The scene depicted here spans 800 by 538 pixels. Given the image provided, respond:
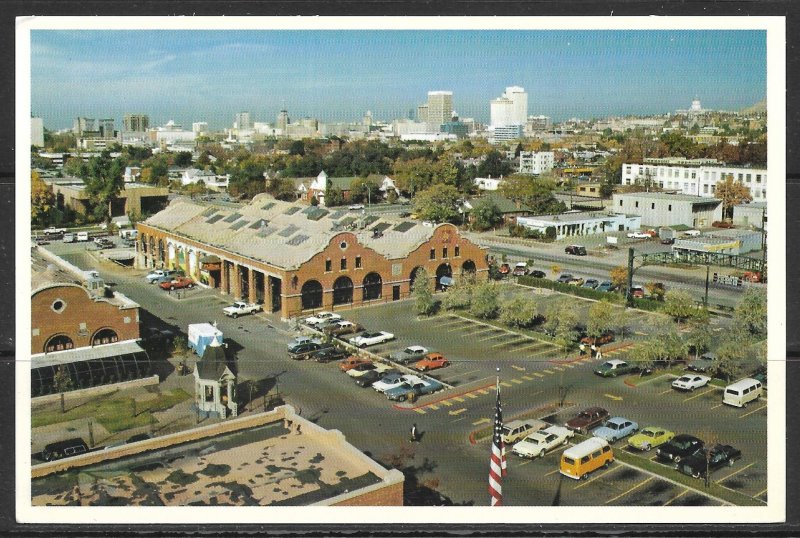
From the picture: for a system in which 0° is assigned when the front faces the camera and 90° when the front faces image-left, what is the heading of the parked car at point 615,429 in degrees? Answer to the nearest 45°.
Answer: approximately 45°

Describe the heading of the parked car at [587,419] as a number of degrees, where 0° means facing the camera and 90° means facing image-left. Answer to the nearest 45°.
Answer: approximately 45°

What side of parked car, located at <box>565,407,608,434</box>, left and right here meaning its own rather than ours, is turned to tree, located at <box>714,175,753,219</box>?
back
